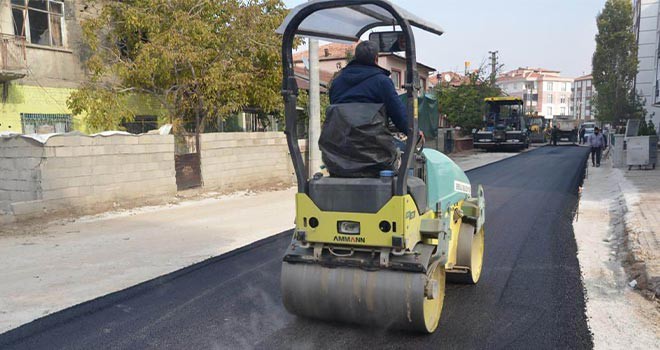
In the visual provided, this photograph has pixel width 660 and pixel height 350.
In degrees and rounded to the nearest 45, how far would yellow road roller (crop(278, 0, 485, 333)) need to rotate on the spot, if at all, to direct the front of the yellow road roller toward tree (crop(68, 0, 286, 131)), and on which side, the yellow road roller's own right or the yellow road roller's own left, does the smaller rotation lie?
approximately 90° to the yellow road roller's own left

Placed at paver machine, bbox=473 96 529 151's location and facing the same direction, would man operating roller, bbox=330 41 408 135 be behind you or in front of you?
behind

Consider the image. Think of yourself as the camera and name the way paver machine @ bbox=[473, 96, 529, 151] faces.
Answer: facing away from the viewer

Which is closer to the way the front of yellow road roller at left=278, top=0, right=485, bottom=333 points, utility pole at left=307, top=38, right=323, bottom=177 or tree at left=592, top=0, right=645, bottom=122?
the tree

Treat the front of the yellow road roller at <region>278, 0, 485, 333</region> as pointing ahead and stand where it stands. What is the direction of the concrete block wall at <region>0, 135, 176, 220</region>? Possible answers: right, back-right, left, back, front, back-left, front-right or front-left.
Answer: left

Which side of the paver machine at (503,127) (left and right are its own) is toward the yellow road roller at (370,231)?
back

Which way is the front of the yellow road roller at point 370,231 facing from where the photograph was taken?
facing away from the viewer and to the right of the viewer

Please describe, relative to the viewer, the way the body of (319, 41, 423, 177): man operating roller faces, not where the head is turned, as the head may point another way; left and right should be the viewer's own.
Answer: facing away from the viewer and to the right of the viewer

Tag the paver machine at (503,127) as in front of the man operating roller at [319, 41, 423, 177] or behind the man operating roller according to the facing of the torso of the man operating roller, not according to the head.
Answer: in front

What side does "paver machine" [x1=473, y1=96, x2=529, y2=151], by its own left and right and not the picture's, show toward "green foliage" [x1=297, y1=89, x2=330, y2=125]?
back
